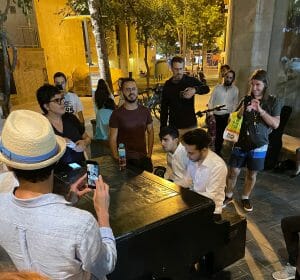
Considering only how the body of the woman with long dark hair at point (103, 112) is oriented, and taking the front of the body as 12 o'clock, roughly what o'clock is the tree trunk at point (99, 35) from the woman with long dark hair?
The tree trunk is roughly at 12 o'clock from the woman with long dark hair.

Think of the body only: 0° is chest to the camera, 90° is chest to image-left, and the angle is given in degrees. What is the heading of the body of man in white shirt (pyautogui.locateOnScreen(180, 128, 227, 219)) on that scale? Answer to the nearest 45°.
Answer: approximately 45°

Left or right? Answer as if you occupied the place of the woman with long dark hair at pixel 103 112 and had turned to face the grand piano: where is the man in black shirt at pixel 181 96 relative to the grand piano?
left

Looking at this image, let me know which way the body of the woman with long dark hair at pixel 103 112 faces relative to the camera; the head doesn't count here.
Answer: away from the camera

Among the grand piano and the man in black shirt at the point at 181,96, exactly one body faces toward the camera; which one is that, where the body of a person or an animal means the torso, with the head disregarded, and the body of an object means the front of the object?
the man in black shirt

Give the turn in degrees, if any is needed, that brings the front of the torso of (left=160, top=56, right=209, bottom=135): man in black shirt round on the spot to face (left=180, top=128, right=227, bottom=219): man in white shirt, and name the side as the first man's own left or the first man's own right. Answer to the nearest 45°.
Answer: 0° — they already face them

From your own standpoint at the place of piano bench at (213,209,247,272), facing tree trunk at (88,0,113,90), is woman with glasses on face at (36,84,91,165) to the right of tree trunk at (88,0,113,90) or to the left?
left

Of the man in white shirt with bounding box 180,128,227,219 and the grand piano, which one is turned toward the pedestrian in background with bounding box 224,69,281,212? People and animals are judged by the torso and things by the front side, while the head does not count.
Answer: the grand piano

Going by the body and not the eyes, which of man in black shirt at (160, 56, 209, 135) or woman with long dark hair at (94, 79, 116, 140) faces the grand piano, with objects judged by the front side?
the man in black shirt

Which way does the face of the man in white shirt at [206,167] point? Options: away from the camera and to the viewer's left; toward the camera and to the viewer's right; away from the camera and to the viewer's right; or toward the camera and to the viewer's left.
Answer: toward the camera and to the viewer's left

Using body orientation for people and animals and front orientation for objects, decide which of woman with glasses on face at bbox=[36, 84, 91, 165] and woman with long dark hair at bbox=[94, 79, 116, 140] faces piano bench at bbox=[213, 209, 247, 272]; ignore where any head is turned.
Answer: woman with glasses on face at bbox=[36, 84, 91, 165]

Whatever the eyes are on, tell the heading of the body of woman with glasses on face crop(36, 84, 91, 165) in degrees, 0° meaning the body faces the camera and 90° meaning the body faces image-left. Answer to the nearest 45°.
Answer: approximately 315°

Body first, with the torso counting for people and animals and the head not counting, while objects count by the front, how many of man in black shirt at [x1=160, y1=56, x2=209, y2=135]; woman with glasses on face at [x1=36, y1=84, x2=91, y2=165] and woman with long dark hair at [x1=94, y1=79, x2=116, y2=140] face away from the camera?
1

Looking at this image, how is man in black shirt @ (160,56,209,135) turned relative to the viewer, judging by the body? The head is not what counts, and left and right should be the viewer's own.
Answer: facing the viewer

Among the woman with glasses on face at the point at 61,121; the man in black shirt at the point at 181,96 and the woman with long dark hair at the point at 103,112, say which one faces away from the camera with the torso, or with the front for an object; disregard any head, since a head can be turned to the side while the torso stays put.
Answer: the woman with long dark hair at the point at 103,112

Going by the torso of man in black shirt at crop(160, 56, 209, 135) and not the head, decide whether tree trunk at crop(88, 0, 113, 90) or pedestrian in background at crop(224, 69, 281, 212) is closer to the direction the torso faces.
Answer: the pedestrian in background

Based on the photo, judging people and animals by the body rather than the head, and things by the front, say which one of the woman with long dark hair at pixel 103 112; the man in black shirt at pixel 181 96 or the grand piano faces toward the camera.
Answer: the man in black shirt

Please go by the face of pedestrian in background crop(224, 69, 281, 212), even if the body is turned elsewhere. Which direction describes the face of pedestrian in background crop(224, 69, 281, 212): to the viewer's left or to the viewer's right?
to the viewer's left
